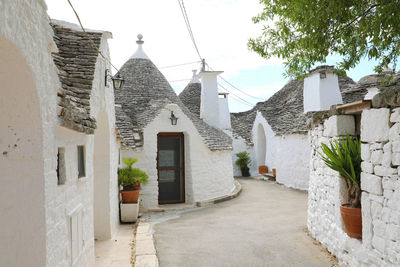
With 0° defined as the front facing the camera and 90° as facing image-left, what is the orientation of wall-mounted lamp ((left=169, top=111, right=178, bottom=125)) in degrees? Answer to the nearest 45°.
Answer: approximately 0°

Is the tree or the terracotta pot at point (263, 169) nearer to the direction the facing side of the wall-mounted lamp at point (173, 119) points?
the tree

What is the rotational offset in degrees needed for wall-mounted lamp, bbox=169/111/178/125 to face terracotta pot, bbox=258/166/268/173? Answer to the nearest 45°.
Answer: approximately 135° to its left
